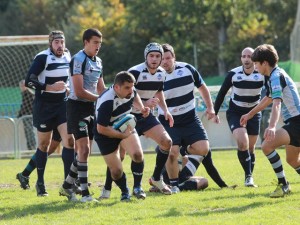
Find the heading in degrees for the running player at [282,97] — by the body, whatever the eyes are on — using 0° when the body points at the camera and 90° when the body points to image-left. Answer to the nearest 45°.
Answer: approximately 90°

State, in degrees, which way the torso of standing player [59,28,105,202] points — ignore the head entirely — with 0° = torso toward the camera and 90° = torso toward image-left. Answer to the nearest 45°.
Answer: approximately 315°

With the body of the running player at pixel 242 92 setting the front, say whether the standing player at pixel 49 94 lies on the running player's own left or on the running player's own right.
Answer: on the running player's own right

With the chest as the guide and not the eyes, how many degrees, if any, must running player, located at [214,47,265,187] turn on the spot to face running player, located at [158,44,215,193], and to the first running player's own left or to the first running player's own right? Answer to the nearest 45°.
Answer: approximately 45° to the first running player's own right

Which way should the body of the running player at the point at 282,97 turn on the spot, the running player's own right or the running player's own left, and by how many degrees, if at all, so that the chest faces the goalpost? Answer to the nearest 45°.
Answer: approximately 45° to the running player's own right
